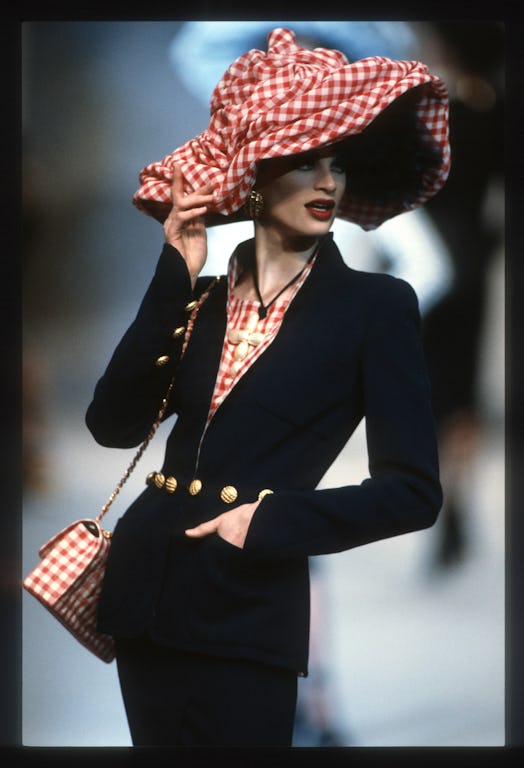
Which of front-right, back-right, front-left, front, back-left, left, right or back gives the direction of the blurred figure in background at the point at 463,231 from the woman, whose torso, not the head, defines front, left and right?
back

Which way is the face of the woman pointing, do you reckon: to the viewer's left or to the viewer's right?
to the viewer's right

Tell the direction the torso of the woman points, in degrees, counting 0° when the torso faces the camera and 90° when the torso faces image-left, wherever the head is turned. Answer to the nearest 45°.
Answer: approximately 45°
